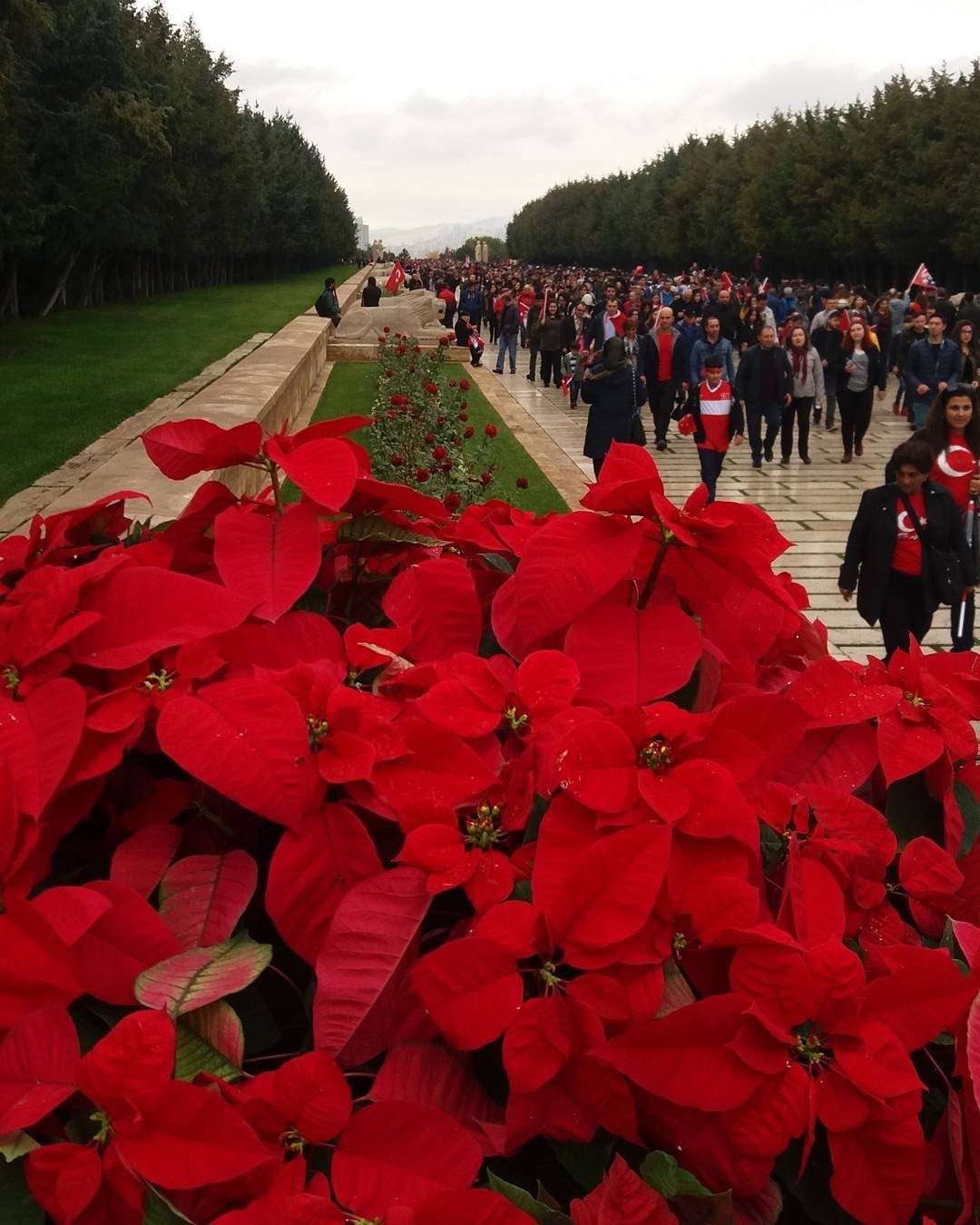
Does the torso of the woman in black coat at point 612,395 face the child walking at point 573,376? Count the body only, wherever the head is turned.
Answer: yes

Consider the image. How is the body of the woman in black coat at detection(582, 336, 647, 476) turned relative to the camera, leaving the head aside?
away from the camera

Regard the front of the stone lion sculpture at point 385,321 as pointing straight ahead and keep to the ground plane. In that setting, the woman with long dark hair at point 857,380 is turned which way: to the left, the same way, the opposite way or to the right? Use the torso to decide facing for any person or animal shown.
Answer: to the right

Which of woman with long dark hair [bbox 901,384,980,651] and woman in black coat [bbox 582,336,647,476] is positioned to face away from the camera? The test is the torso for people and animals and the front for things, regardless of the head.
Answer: the woman in black coat

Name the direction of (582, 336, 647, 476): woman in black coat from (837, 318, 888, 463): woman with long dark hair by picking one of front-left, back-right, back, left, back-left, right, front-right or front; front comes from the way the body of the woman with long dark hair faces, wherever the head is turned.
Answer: front-right

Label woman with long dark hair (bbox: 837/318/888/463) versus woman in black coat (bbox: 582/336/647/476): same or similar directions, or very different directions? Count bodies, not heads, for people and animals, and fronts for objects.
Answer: very different directions

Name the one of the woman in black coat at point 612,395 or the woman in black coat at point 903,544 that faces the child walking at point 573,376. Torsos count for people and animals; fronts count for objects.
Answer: the woman in black coat at point 612,395

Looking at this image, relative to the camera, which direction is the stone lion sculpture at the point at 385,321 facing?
to the viewer's right

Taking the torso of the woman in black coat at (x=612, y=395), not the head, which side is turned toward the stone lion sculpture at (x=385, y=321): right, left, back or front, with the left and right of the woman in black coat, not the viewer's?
front

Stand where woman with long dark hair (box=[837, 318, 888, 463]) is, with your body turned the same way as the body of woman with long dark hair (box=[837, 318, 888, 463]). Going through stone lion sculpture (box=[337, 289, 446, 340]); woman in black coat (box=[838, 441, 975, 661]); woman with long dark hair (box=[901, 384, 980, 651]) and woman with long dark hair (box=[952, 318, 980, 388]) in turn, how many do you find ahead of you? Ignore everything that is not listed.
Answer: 2

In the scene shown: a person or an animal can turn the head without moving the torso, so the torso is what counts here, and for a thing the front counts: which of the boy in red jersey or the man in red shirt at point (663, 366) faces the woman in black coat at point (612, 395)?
the man in red shirt
